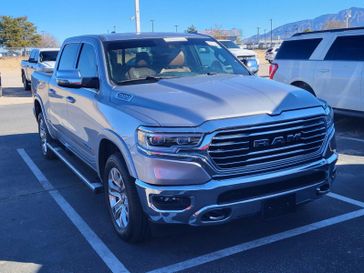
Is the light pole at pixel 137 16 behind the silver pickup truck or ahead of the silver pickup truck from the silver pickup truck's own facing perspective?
behind

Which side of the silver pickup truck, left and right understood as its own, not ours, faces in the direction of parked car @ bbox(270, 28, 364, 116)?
left

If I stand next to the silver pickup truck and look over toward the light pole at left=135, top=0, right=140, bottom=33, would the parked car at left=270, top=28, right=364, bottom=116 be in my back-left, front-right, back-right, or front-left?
front-right

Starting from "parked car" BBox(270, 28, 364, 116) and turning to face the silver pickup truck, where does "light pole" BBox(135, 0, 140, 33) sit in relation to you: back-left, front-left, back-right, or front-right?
back-right

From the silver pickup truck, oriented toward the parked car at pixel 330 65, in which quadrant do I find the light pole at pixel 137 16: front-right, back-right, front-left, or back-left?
front-left

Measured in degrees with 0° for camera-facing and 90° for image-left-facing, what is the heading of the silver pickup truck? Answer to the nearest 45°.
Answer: approximately 315°

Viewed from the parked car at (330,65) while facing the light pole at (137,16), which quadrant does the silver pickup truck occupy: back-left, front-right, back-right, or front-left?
back-left
